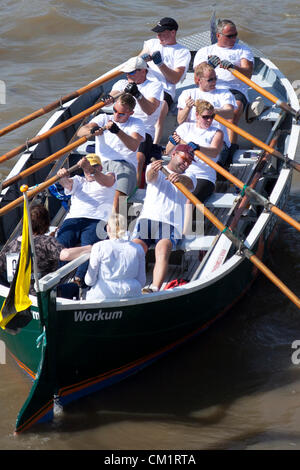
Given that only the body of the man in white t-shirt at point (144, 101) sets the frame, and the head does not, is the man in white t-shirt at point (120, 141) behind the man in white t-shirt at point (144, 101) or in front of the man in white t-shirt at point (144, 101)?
in front

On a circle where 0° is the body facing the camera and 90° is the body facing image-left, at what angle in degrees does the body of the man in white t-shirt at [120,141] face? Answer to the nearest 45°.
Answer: approximately 45°

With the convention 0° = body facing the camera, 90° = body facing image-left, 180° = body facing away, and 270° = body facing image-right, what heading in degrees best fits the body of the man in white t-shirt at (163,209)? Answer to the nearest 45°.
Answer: approximately 0°

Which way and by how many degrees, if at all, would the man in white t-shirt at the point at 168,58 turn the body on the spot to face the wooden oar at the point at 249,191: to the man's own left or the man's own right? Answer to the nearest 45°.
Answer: approximately 45° to the man's own left

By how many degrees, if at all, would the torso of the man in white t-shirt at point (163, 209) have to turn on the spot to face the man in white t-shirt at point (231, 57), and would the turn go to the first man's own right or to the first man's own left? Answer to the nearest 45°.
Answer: approximately 180°
